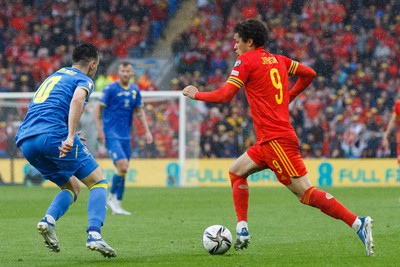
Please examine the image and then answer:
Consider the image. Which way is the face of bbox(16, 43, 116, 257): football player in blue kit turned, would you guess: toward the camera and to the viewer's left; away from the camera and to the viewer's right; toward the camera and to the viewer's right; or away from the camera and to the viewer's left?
away from the camera and to the viewer's right

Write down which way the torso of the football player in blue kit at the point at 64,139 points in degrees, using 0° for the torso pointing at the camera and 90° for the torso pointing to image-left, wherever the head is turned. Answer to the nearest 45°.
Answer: approximately 225°

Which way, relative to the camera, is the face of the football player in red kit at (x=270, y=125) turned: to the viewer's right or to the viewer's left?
to the viewer's left

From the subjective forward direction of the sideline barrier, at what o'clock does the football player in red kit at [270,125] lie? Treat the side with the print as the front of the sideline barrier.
The football player in red kit is roughly at 12 o'clock from the sideline barrier.

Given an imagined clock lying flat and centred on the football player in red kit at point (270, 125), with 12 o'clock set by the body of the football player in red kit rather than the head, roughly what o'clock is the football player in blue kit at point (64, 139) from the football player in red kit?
The football player in blue kit is roughly at 10 o'clock from the football player in red kit.

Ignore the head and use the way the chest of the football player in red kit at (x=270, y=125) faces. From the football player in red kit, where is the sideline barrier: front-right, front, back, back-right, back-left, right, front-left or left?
front-right

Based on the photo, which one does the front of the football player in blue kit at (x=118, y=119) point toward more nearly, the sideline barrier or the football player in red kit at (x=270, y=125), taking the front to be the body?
the football player in red kit

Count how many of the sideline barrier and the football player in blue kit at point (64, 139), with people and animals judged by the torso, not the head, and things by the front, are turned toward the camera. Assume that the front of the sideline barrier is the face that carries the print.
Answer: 1

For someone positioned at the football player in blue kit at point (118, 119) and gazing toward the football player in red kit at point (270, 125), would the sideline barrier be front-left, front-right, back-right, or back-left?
back-left

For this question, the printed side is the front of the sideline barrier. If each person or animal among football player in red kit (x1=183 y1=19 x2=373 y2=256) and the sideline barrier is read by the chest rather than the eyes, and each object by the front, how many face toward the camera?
1

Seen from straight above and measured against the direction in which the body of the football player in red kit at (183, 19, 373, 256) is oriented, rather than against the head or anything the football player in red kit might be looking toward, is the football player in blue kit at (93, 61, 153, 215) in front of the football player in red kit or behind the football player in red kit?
in front

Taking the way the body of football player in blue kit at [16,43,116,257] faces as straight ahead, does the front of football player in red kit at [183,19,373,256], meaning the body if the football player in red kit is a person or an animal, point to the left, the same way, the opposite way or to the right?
to the left

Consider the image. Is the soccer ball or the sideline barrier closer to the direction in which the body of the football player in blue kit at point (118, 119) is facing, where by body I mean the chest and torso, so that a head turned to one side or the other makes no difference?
the soccer ball

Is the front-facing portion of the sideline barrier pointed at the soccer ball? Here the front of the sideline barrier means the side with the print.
yes
